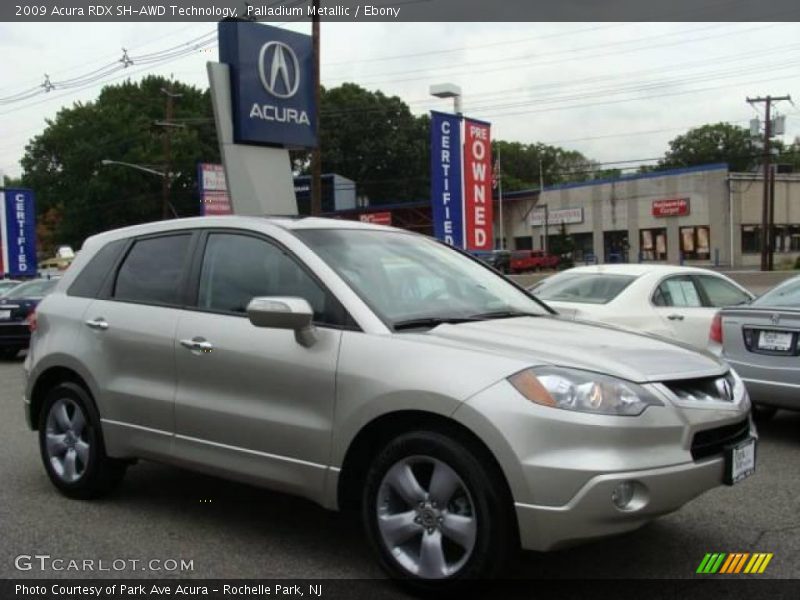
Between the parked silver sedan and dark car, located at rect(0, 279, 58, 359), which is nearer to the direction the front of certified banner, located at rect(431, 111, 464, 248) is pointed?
the parked silver sedan

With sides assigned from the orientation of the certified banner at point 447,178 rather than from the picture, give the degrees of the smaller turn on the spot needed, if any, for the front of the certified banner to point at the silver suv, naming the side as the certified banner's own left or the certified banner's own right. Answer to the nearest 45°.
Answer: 0° — it already faces it

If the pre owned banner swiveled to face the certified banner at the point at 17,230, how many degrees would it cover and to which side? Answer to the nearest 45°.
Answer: approximately 135° to its right

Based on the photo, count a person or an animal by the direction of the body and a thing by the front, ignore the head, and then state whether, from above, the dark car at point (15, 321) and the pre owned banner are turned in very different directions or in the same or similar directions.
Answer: very different directions

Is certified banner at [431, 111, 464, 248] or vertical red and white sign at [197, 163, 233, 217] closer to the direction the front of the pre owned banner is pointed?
the certified banner

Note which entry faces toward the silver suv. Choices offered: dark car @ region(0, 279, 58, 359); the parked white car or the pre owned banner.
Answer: the pre owned banner

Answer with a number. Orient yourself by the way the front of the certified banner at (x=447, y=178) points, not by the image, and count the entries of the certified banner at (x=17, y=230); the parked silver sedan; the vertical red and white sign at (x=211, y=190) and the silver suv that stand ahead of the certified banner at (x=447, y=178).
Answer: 2

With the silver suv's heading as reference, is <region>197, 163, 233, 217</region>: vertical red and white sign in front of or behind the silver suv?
behind

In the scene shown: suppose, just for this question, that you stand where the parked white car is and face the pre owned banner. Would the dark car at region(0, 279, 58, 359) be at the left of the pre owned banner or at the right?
left

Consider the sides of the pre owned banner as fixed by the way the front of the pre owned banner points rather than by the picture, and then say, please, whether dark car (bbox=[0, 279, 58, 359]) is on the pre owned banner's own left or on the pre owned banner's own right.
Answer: on the pre owned banner's own right

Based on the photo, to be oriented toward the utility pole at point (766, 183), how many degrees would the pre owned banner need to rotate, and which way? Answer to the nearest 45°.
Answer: approximately 135° to its left

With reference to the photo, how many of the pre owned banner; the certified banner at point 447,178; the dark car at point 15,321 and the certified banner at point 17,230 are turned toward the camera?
3
